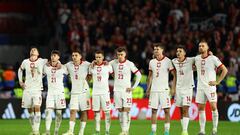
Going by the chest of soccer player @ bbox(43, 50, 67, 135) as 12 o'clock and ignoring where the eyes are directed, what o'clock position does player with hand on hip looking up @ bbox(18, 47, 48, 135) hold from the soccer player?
The player with hand on hip looking up is roughly at 4 o'clock from the soccer player.

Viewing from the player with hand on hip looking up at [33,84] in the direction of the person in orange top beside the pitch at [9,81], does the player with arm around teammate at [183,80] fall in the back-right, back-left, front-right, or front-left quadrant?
back-right

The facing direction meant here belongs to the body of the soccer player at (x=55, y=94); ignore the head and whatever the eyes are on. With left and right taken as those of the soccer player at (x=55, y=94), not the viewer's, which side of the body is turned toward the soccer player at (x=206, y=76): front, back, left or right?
left

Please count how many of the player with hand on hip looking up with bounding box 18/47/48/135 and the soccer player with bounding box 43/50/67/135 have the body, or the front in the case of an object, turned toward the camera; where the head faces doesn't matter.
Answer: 2

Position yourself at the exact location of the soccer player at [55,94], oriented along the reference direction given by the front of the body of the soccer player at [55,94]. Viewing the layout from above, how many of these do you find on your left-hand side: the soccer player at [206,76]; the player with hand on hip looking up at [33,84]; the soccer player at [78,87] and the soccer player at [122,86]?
3

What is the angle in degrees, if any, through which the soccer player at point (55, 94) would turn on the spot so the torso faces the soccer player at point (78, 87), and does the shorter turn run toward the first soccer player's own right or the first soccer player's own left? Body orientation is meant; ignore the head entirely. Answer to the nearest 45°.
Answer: approximately 90° to the first soccer player's own left

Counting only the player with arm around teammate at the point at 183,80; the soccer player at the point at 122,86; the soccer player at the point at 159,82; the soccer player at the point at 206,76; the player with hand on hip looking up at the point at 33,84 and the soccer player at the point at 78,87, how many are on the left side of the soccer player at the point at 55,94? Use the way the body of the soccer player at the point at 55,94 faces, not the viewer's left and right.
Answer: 5

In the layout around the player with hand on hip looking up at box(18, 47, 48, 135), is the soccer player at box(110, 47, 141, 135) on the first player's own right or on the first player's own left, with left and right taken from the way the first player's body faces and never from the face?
on the first player's own left

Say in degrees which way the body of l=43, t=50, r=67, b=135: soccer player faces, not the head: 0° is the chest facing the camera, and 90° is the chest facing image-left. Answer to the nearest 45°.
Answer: approximately 0°

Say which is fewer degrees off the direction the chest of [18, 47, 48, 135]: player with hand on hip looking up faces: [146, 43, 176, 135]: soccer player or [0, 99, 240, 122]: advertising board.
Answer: the soccer player

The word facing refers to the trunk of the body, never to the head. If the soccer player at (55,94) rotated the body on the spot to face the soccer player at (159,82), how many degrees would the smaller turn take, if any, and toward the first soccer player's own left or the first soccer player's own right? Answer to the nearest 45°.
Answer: approximately 90° to the first soccer player's own left

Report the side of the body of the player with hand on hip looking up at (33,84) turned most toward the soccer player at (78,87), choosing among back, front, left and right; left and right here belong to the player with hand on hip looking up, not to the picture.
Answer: left
